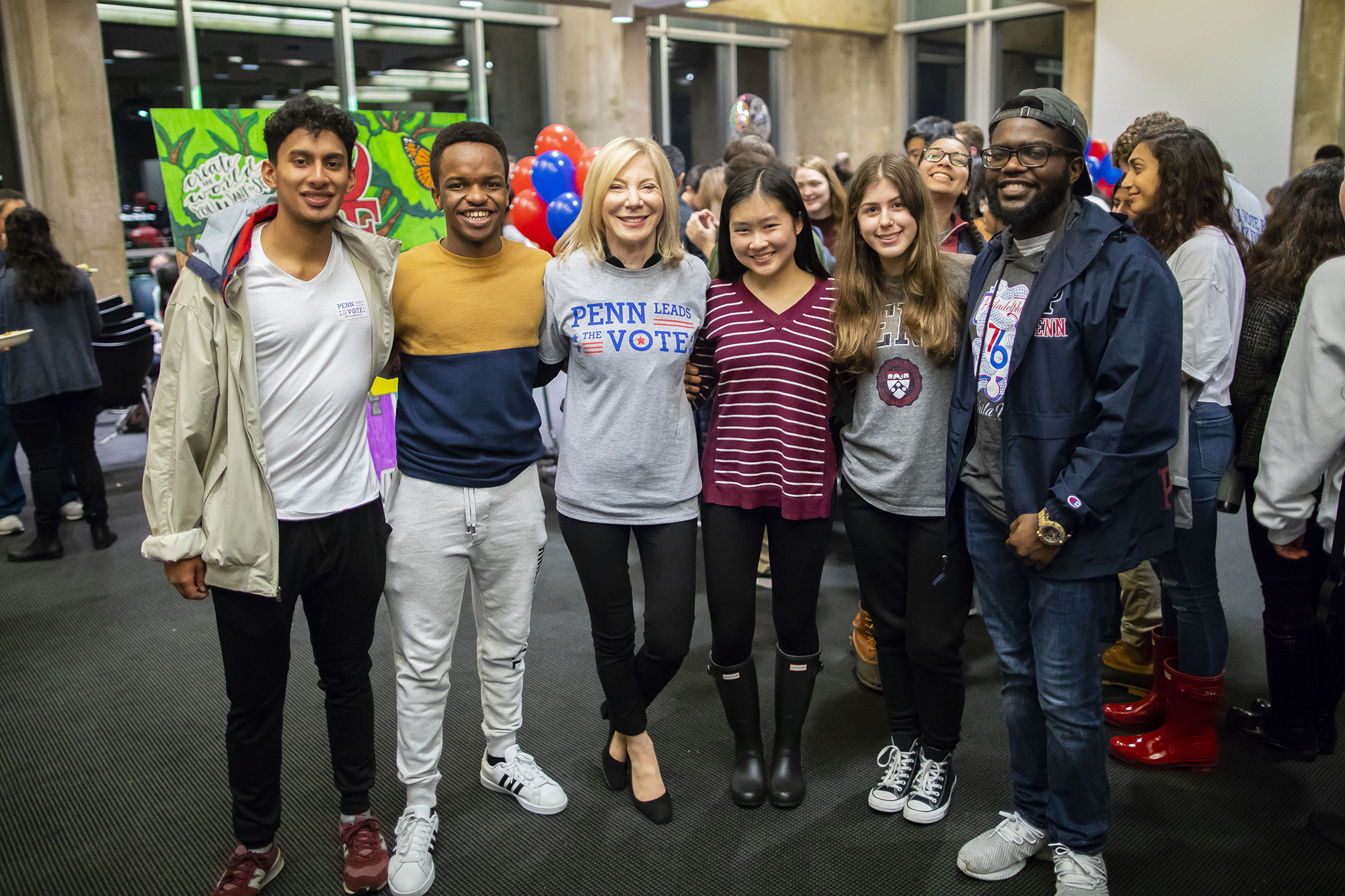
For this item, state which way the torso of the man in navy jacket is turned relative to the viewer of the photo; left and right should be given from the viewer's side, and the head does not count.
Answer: facing the viewer and to the left of the viewer

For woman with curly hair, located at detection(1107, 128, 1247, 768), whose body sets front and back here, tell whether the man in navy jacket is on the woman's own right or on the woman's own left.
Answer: on the woman's own left

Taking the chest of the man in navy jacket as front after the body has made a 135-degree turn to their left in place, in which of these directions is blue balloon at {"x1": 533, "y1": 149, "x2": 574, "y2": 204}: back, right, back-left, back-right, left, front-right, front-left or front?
back-left

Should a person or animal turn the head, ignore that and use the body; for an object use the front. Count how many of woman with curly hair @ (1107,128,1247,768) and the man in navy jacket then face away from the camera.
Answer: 0

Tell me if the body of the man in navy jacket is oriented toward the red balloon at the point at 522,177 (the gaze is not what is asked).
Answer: no

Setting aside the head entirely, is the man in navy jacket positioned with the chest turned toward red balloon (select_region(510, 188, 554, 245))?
no

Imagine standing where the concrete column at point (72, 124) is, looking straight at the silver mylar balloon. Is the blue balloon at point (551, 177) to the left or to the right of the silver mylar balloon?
right

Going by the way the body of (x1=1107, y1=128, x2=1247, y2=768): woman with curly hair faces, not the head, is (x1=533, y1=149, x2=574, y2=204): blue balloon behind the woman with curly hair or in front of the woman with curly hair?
in front

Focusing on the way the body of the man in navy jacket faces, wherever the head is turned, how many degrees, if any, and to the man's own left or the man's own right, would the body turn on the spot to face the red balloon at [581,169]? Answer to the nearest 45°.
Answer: approximately 90° to the man's own right

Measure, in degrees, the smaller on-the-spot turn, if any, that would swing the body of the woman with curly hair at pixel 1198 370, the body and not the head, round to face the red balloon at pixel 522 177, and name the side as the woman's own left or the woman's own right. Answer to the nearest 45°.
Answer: approximately 45° to the woman's own right

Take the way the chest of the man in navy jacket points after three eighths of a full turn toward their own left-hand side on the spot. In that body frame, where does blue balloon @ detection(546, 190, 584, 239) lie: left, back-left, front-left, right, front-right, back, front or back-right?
back-left

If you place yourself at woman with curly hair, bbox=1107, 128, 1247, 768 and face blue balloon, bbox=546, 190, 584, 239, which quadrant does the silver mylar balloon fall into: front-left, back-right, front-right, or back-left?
front-right

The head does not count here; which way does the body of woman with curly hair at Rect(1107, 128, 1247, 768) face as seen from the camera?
to the viewer's left
